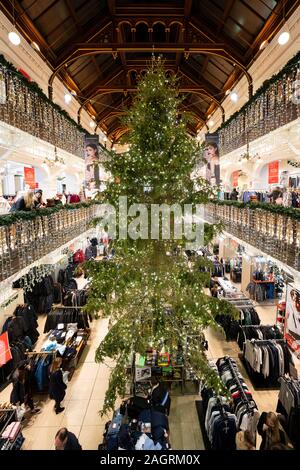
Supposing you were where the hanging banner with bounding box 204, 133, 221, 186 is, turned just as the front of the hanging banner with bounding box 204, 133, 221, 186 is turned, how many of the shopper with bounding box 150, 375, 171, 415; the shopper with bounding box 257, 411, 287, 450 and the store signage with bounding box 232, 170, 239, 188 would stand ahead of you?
2

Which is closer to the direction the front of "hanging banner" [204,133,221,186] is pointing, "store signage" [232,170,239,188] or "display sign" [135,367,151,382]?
the display sign

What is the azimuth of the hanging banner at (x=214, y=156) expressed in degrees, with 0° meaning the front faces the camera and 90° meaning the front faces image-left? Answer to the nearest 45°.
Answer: approximately 0°

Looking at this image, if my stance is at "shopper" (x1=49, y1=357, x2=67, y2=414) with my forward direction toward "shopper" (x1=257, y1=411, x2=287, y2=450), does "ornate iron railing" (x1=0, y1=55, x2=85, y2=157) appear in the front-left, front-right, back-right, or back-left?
back-left

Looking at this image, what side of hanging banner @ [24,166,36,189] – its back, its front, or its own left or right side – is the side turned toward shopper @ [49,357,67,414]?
front

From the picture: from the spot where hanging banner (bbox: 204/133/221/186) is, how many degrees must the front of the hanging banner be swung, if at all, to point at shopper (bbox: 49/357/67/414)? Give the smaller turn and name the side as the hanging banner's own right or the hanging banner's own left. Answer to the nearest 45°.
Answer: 0° — it already faces them
